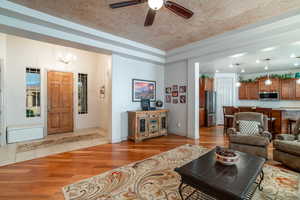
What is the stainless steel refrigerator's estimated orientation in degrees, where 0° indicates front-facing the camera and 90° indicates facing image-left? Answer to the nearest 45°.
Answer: approximately 315°

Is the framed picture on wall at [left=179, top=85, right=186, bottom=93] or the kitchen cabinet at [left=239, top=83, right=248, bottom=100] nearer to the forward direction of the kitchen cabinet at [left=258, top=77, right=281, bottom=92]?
the framed picture on wall

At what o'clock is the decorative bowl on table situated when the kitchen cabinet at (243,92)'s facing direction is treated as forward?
The decorative bowl on table is roughly at 12 o'clock from the kitchen cabinet.

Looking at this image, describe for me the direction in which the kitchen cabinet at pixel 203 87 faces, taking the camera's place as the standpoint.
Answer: facing the viewer and to the right of the viewer

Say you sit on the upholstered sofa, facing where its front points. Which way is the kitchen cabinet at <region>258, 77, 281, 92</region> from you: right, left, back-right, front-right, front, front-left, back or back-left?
back-right

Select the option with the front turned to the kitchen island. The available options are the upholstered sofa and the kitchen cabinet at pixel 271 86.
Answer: the kitchen cabinet

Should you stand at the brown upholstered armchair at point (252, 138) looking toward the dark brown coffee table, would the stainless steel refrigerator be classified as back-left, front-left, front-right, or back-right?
back-right

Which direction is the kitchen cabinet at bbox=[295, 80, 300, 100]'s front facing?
toward the camera

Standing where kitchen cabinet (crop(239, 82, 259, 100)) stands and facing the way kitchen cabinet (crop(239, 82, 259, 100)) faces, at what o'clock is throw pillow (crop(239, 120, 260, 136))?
The throw pillow is roughly at 12 o'clock from the kitchen cabinet.

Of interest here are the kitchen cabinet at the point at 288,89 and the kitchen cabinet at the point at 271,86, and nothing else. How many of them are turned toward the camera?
2

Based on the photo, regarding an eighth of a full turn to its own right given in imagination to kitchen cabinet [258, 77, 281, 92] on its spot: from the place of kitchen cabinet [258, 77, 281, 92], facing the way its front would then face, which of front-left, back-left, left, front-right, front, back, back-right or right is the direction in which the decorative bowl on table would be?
front-left

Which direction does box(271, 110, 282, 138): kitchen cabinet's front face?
toward the camera
